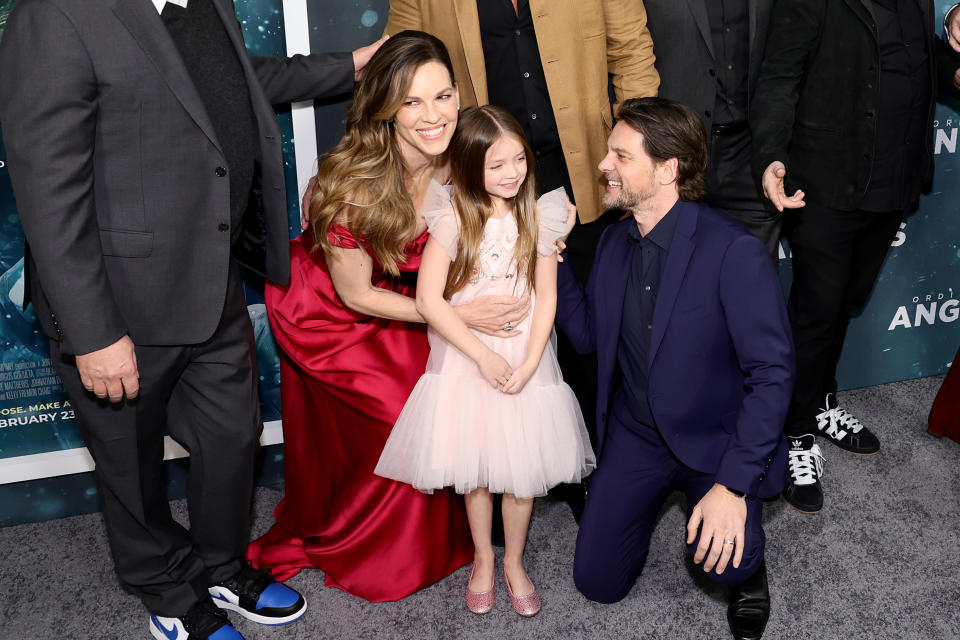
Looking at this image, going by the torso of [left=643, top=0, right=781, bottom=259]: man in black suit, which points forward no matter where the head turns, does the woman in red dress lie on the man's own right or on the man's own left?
on the man's own right

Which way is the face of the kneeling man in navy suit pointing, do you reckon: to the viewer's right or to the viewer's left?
to the viewer's left

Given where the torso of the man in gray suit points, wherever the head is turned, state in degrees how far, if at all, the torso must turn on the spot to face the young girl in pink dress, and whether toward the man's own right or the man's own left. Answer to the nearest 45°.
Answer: approximately 45° to the man's own left

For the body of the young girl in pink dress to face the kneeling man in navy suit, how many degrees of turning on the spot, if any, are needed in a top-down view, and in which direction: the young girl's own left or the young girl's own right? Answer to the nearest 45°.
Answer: approximately 90° to the young girl's own left

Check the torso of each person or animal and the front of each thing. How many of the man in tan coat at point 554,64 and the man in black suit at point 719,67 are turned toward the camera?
2

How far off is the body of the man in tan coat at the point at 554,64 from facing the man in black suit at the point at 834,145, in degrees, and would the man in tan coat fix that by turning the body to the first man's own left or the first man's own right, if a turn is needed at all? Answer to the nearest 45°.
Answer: approximately 90° to the first man's own left

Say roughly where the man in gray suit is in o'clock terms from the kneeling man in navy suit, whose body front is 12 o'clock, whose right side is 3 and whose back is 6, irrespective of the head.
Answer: The man in gray suit is roughly at 1 o'clock from the kneeling man in navy suit.
